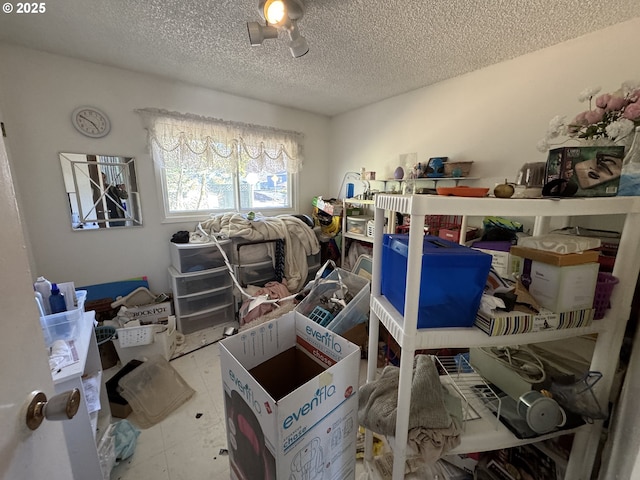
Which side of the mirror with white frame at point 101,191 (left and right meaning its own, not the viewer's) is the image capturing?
front

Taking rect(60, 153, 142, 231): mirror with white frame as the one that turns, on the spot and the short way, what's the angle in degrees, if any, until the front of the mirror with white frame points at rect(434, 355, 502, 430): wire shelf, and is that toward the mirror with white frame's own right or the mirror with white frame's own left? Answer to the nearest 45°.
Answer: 0° — it already faces it

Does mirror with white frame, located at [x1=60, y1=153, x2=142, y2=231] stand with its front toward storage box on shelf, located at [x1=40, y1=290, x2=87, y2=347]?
yes

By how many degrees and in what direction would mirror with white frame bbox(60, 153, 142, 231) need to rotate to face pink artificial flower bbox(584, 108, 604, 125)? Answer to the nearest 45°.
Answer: approximately 45° to its left

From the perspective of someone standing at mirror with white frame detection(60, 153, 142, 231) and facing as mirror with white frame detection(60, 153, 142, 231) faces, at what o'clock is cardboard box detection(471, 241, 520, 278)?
The cardboard box is roughly at 11 o'clock from the mirror with white frame.

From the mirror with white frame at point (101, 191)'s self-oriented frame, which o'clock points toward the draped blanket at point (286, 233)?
The draped blanket is roughly at 10 o'clock from the mirror with white frame.

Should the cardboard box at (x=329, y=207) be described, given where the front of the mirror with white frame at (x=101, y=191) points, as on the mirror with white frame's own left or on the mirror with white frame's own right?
on the mirror with white frame's own left

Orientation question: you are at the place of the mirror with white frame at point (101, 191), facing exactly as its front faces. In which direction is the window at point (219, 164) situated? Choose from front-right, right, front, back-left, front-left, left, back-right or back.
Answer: left

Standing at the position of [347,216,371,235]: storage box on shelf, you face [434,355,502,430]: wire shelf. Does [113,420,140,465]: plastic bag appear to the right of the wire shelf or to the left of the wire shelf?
right

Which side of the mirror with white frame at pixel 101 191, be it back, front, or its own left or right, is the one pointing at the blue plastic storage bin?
front

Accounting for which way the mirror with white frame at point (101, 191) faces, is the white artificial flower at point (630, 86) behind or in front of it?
in front
